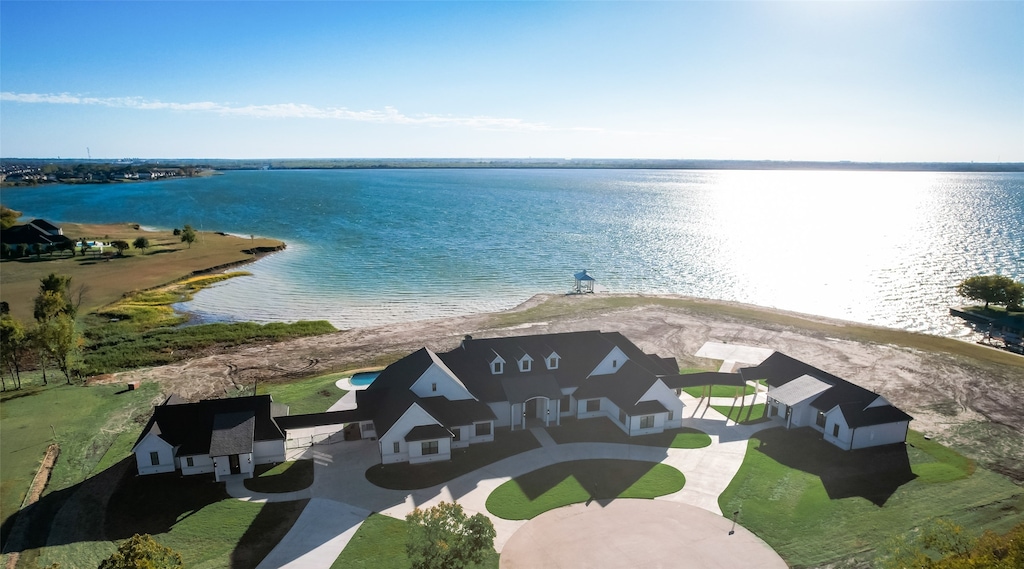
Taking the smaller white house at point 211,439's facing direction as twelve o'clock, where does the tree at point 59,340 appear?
The tree is roughly at 5 o'clock from the smaller white house.

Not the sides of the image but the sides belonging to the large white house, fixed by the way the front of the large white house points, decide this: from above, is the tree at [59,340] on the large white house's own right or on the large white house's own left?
on the large white house's own right

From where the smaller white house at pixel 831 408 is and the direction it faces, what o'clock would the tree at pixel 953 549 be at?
The tree is roughly at 10 o'clock from the smaller white house.

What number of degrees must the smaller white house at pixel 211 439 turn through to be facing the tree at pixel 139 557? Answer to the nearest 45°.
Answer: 0° — it already faces it

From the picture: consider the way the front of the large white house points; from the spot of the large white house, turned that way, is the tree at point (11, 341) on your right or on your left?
on your right

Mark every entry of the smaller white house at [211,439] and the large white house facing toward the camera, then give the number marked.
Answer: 2

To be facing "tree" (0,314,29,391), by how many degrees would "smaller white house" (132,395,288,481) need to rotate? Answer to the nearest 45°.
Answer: approximately 135° to its right

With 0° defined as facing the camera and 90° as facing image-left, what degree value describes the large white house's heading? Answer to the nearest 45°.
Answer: approximately 0°
